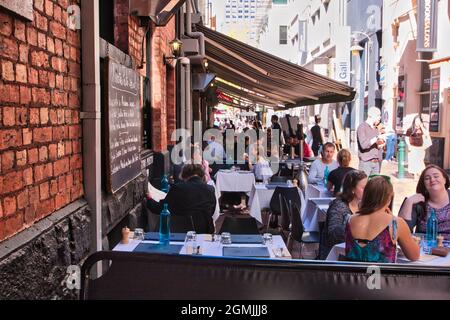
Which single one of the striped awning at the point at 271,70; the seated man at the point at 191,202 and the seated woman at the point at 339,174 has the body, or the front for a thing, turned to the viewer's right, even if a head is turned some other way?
the striped awning

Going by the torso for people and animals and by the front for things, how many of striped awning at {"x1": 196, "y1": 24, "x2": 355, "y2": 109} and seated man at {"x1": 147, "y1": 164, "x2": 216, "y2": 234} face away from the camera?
1

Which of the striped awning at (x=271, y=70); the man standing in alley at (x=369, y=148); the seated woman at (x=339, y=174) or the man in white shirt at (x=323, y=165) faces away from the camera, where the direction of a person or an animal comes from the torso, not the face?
the seated woman

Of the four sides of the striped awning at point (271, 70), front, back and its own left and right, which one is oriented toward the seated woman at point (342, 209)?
right

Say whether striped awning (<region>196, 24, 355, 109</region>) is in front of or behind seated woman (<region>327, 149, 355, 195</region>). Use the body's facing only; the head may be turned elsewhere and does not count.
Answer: in front

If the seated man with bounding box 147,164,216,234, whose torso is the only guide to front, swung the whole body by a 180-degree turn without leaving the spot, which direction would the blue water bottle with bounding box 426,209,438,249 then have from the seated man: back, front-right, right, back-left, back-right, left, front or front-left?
front-left

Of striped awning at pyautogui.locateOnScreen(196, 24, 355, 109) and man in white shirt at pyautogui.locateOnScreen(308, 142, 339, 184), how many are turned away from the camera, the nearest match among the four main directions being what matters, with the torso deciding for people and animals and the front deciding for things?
0

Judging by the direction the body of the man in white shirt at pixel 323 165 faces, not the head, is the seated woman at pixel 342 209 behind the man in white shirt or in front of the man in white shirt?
in front

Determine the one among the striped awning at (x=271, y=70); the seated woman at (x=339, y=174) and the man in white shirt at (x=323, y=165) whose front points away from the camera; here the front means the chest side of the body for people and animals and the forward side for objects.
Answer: the seated woman

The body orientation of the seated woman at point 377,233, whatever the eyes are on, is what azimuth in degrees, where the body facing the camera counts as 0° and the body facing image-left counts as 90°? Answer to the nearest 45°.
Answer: approximately 225°

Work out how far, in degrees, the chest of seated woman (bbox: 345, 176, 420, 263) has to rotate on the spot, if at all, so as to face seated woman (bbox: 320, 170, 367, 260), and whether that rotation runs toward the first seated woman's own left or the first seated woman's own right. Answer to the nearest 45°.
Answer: approximately 45° to the first seated woman's own left

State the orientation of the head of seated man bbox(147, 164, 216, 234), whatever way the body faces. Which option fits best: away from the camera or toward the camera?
away from the camera

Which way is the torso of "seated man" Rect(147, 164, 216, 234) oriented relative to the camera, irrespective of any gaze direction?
away from the camera

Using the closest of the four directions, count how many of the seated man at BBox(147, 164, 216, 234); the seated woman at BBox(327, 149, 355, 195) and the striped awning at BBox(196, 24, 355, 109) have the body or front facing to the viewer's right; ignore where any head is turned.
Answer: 1

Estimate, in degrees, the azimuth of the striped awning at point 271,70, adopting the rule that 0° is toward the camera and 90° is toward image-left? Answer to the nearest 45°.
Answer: approximately 270°
